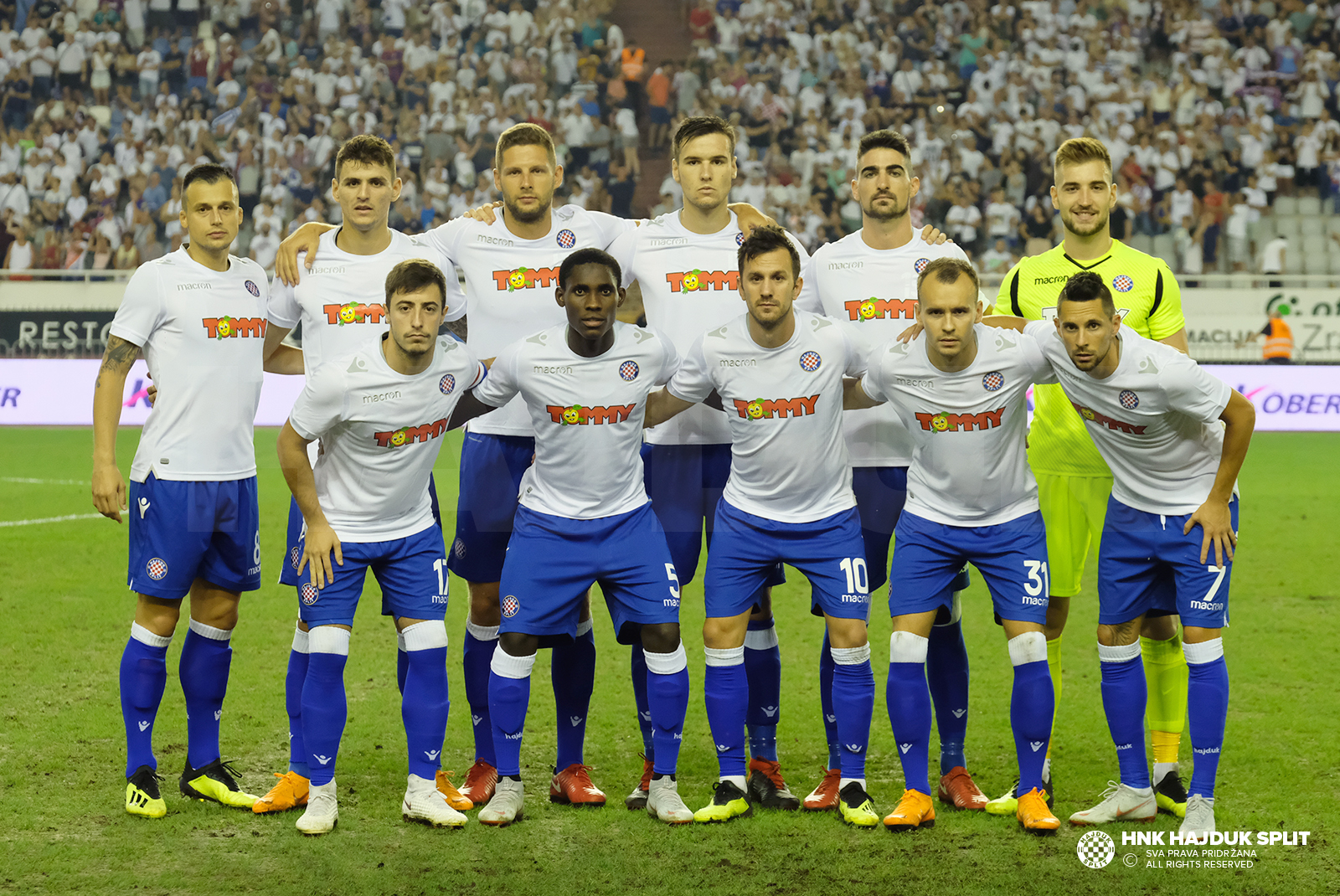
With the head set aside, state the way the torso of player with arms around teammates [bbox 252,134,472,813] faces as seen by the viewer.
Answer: toward the camera

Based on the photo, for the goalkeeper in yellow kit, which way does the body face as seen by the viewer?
toward the camera

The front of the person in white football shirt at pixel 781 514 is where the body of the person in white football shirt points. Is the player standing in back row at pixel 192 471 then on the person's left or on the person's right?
on the person's right

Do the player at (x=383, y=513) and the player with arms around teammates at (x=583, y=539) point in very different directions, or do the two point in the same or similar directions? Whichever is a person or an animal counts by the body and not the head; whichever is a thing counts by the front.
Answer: same or similar directions

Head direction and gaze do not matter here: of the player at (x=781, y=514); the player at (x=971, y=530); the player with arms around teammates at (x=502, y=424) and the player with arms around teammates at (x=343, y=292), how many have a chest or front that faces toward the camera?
4

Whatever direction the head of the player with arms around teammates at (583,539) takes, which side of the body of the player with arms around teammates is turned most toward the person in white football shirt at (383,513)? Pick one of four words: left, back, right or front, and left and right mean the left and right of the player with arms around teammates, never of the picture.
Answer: right

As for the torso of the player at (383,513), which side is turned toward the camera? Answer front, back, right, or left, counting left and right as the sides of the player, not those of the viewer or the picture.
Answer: front

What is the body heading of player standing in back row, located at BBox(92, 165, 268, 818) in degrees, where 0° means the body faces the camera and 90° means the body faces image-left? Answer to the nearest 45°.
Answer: approximately 315°

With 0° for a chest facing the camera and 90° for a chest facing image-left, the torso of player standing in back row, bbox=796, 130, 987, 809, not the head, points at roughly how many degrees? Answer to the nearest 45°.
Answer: approximately 0°

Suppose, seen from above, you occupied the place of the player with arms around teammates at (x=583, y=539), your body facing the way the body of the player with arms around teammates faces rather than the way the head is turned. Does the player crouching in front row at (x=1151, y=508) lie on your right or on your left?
on your left

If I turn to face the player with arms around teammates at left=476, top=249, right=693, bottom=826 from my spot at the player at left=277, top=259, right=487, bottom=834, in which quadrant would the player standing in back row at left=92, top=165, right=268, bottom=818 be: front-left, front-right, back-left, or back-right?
back-left
